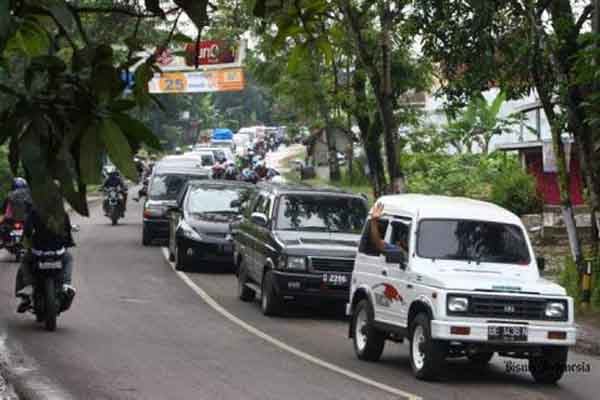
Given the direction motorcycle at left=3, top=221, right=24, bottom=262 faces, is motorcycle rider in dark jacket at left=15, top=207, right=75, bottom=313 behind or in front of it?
behind

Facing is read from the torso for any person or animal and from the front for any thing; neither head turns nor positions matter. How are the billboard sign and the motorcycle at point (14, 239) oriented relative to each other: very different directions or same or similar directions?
very different directions

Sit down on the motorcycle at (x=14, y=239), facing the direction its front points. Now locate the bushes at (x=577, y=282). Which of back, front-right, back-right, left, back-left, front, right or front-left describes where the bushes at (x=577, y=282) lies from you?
back-right

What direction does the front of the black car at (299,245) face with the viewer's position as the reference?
facing the viewer and to the right of the viewer

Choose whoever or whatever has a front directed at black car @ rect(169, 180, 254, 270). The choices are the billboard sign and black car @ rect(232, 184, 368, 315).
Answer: the billboard sign

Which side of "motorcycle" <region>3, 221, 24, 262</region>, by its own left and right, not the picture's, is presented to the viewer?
back

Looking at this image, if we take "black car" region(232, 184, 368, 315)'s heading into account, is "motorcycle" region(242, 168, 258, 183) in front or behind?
behind

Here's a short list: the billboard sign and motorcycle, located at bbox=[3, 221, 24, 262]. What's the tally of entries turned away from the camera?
1
